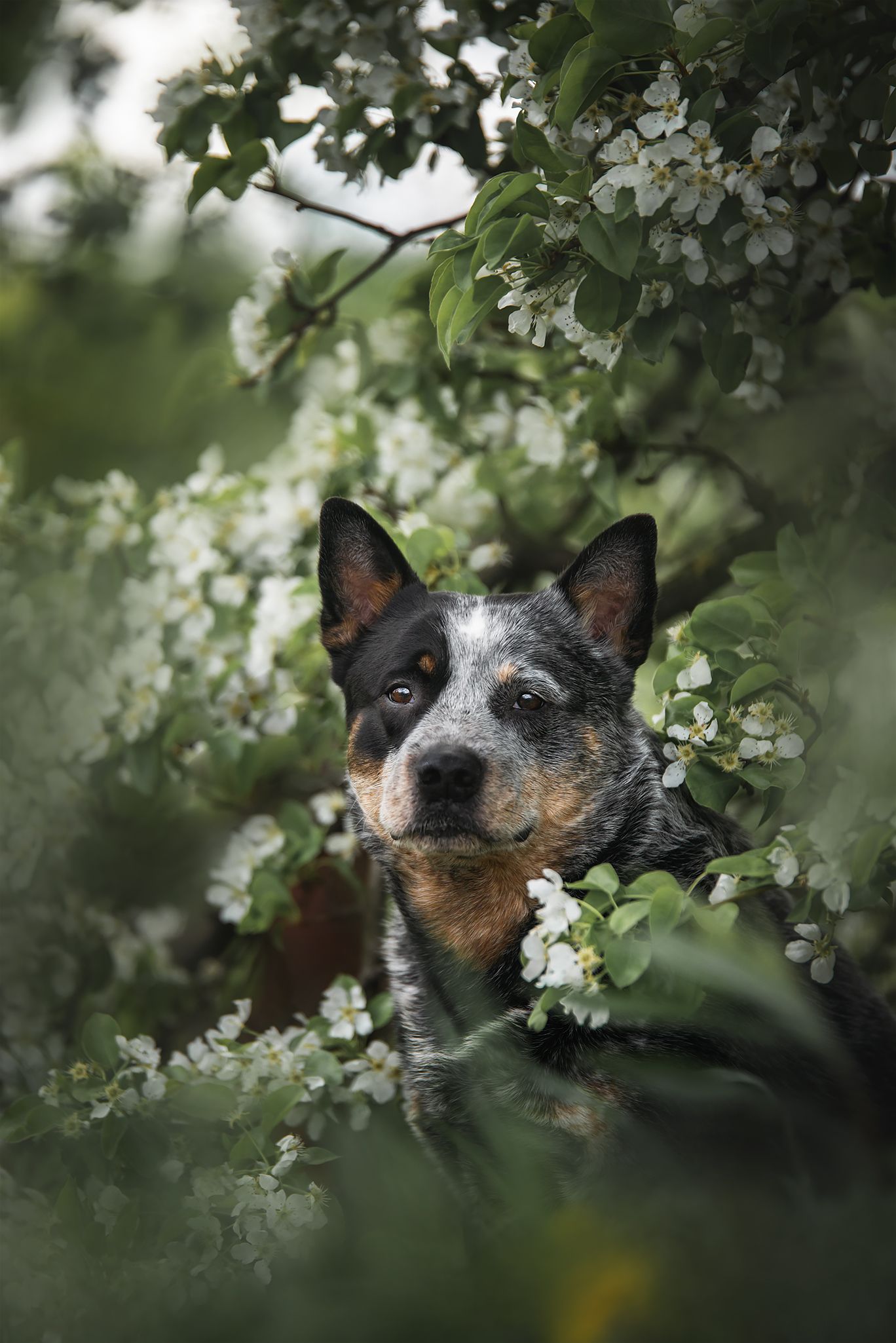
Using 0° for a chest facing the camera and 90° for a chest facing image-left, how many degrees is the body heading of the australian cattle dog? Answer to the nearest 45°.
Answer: approximately 45°

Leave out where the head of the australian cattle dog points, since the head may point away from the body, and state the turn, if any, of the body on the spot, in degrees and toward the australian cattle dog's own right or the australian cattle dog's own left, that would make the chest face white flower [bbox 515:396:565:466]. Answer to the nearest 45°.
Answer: approximately 135° to the australian cattle dog's own right
